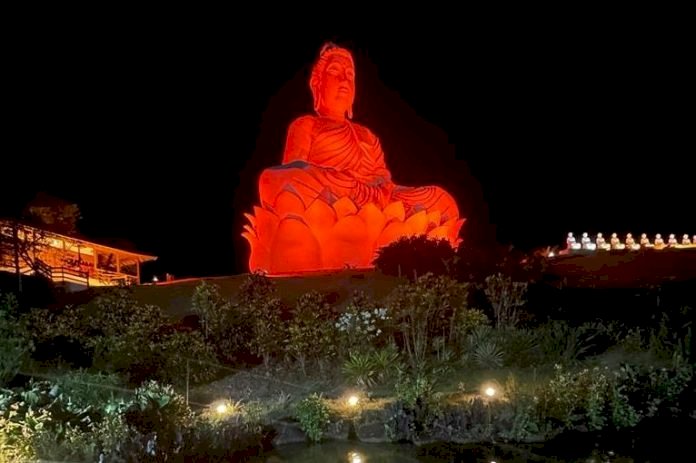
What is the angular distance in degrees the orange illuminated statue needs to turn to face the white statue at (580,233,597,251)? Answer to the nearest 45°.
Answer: approximately 90° to its left

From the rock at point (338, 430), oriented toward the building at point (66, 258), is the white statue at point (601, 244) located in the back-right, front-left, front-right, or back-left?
front-right

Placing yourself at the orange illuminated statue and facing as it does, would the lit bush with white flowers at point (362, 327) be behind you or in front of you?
in front

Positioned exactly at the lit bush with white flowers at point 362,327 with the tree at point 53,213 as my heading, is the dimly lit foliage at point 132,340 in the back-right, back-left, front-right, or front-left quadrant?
front-left

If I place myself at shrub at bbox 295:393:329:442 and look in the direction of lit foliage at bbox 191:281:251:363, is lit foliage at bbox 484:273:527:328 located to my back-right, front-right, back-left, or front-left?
front-right

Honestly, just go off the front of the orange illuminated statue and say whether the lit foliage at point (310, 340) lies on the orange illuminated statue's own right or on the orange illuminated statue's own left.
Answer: on the orange illuminated statue's own right

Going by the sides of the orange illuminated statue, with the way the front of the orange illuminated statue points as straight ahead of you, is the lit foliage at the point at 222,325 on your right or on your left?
on your right

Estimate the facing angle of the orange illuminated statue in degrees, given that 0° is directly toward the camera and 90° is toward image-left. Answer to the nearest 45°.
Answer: approximately 315°

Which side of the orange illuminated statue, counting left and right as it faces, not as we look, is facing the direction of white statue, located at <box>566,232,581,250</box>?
left

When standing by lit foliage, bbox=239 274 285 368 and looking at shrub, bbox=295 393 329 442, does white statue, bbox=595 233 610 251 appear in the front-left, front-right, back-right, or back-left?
back-left

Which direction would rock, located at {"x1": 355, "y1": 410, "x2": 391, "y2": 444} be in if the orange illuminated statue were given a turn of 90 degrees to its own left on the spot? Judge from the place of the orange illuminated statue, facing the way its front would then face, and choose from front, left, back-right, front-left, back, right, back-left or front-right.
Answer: back-right

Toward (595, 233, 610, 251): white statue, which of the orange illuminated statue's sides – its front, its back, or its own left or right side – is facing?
left
